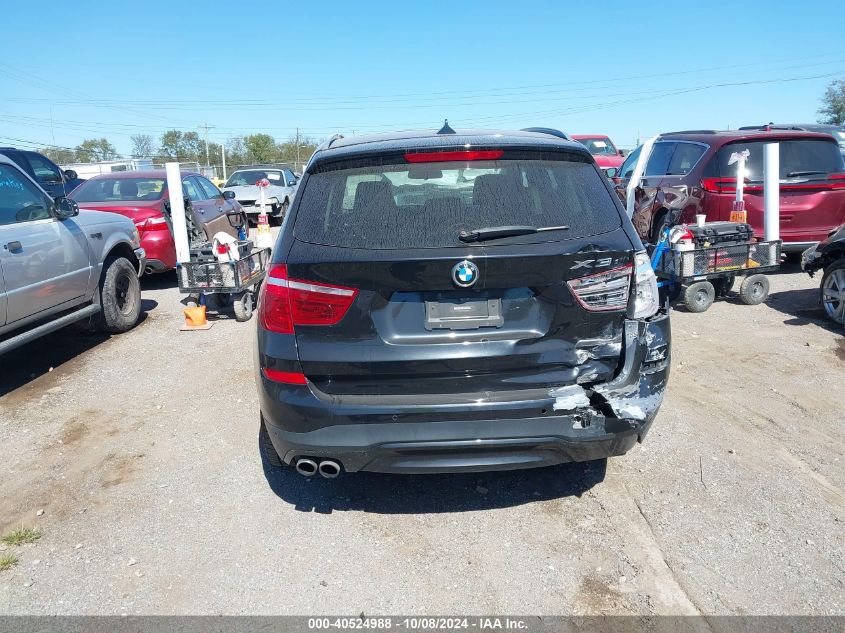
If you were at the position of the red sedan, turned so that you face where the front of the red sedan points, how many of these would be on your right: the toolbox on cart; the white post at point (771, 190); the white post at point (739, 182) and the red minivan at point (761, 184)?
4

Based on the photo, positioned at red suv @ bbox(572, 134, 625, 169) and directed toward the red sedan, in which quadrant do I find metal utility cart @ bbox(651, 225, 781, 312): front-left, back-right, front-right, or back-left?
front-left

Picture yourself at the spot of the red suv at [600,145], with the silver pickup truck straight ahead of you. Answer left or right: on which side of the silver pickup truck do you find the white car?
right

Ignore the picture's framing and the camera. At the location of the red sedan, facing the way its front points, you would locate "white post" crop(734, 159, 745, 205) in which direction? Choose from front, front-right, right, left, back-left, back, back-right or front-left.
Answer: right

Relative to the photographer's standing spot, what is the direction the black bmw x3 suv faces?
facing away from the viewer

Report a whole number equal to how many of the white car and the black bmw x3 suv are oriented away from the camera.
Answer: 1

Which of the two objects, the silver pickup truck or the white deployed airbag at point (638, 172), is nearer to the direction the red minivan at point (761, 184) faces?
the white deployed airbag

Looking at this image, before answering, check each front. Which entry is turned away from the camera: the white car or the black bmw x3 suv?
the black bmw x3 suv

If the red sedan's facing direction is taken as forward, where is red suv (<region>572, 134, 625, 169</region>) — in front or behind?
in front

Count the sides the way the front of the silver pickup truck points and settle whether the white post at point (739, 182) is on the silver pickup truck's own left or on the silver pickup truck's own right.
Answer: on the silver pickup truck's own right

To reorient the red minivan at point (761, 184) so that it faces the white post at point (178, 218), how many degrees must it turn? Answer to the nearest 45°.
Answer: approximately 90° to its left

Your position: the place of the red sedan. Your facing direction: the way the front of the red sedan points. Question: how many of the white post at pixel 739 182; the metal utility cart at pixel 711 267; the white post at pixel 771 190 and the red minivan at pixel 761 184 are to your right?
4

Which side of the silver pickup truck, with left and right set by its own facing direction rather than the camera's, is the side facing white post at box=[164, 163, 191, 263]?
front

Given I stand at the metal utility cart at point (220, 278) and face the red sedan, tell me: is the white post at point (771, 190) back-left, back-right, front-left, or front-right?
back-right

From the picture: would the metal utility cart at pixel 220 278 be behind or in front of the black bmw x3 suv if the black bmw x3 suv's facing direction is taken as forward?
in front

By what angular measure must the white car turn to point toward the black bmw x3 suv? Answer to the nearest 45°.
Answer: approximately 45° to its left

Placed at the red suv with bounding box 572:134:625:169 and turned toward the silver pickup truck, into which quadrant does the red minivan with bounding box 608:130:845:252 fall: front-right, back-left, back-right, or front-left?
front-left

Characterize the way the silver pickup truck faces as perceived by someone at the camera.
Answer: facing away from the viewer and to the right of the viewer
